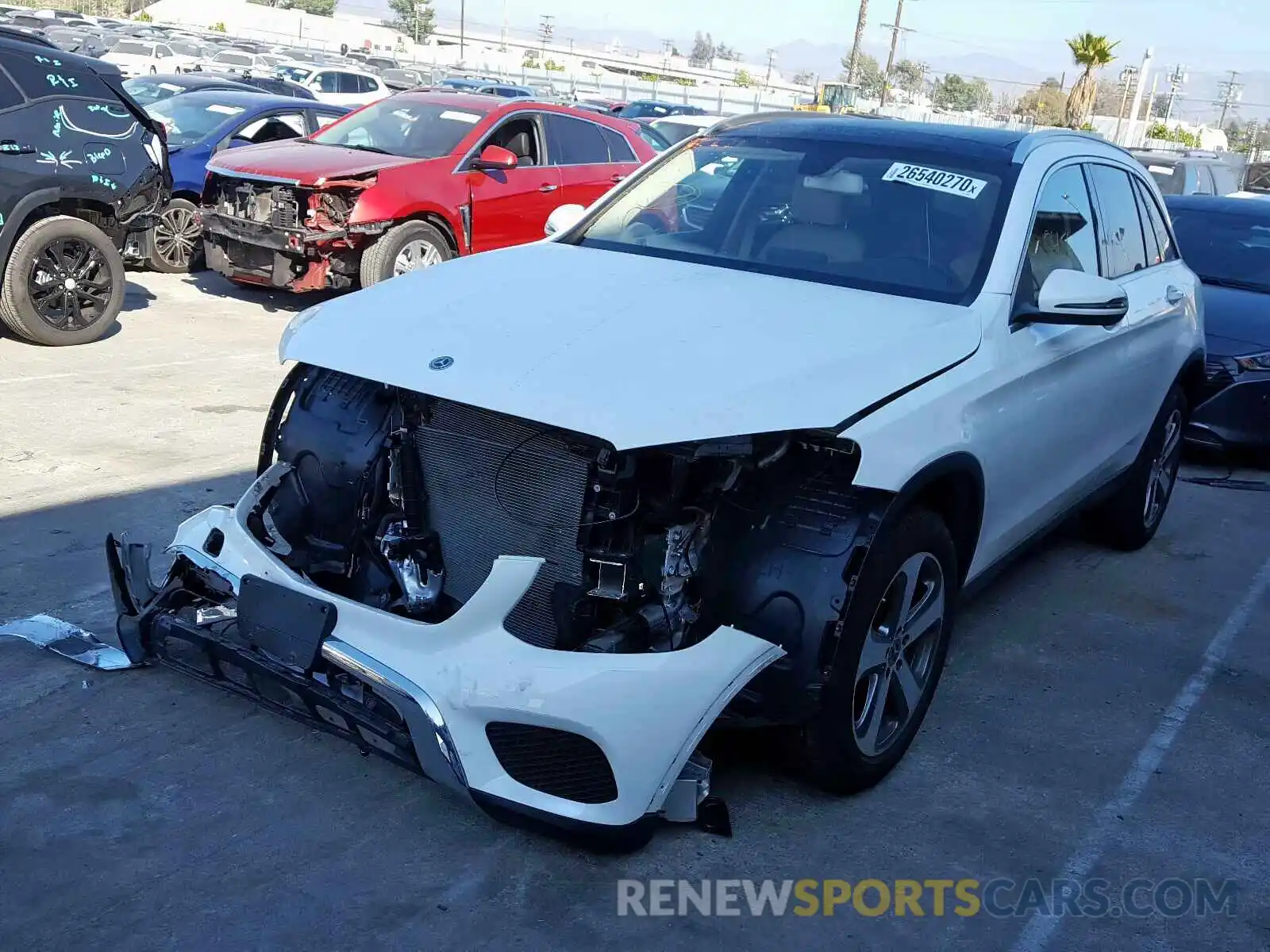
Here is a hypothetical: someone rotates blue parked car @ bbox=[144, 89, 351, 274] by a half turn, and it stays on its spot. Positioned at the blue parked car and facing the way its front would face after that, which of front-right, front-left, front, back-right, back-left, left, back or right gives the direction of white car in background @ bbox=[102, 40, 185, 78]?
front-left

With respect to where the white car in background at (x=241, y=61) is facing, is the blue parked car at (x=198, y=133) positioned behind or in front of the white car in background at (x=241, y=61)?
in front

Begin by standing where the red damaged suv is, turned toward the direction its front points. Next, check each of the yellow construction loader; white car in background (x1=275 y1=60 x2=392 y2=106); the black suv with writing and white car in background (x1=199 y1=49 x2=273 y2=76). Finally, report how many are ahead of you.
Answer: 1

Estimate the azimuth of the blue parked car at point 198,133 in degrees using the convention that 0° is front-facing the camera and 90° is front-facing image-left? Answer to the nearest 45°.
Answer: approximately 45°

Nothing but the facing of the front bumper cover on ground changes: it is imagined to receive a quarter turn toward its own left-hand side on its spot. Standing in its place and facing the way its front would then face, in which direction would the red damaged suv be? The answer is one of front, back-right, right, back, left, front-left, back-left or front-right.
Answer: back-left

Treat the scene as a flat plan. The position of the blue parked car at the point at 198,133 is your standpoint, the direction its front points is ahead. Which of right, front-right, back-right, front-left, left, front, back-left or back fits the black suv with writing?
front-left

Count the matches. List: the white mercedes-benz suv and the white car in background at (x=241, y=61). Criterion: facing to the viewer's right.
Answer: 0

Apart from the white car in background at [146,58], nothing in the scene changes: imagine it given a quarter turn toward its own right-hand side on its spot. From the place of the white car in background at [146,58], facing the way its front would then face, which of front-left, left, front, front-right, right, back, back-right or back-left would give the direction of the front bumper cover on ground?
back-left

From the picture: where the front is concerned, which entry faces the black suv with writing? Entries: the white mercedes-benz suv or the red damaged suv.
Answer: the red damaged suv

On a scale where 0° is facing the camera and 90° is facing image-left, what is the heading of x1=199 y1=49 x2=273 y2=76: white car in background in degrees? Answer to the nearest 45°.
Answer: approximately 45°

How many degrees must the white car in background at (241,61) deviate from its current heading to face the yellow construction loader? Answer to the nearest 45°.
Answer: approximately 135° to its left

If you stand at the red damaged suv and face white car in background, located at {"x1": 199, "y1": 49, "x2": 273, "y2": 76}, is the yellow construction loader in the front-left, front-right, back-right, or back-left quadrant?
front-right

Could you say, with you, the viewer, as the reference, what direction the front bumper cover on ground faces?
facing the viewer and to the left of the viewer
